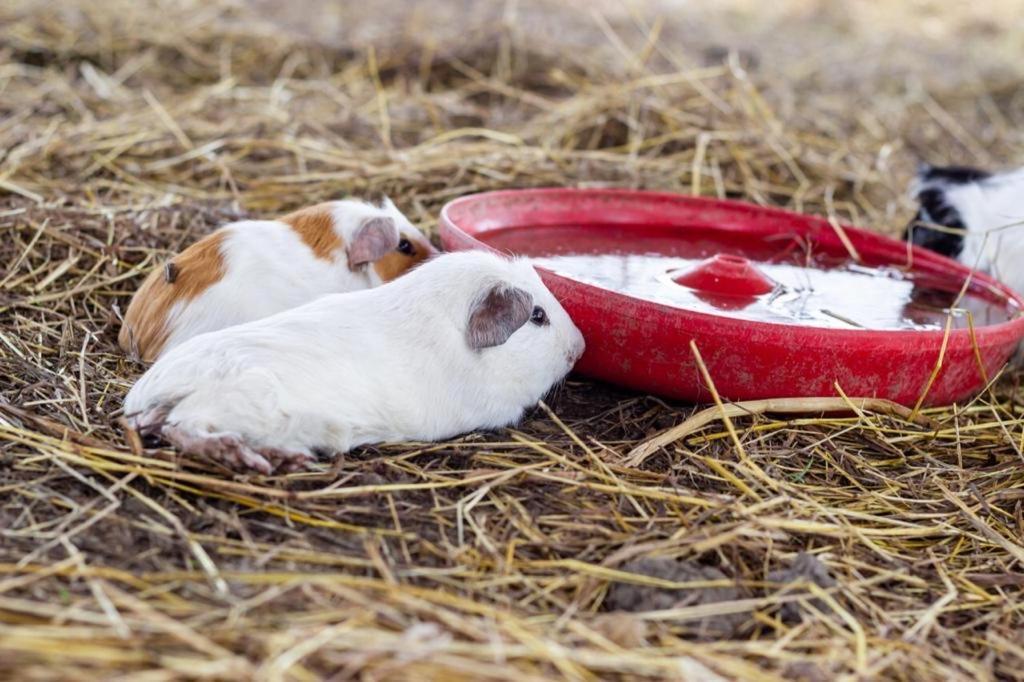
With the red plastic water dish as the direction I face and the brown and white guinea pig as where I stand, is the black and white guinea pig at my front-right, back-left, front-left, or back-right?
front-left

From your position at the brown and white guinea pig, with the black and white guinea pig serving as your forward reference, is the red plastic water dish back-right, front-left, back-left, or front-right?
front-right

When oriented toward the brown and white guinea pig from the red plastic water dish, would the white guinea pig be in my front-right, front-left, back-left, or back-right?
front-left

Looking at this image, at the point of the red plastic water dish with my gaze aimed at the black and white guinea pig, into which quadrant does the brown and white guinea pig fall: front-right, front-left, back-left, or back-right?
back-left

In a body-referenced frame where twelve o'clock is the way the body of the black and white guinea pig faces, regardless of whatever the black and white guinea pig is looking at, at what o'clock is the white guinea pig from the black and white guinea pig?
The white guinea pig is roughly at 10 o'clock from the black and white guinea pig.

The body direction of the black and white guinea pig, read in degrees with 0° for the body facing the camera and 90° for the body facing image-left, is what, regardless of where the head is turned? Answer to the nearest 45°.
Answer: approximately 90°

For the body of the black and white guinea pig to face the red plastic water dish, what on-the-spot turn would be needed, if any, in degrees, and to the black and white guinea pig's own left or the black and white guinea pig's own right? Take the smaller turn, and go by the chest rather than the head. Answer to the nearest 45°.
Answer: approximately 45° to the black and white guinea pig's own left

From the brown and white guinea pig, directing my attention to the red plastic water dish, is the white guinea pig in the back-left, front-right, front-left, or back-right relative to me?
front-right

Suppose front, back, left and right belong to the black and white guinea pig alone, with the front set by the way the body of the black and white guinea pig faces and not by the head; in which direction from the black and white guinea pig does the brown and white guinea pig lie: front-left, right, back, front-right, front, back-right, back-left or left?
front-left

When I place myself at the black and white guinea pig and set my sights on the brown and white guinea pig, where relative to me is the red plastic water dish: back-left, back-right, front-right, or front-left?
front-left
